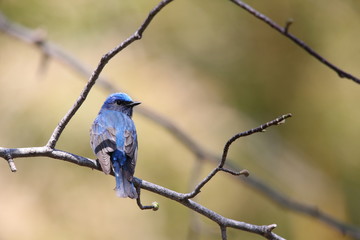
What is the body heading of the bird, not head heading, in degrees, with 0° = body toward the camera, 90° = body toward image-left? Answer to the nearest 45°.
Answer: approximately 180°
